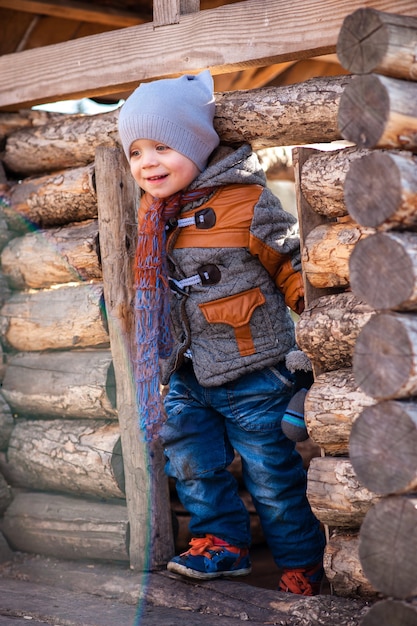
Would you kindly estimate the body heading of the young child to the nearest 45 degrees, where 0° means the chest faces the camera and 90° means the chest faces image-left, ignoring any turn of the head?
approximately 45°

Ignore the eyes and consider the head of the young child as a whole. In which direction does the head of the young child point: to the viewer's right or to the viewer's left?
to the viewer's left
